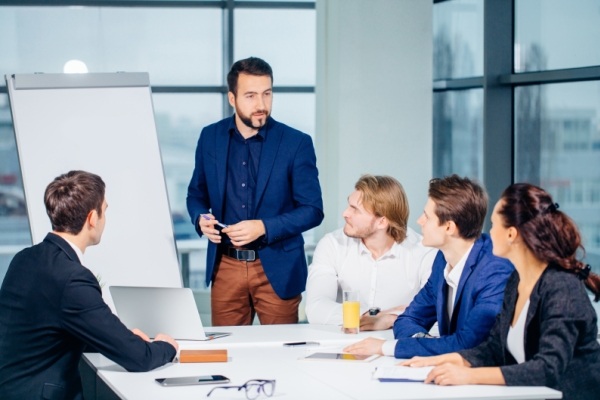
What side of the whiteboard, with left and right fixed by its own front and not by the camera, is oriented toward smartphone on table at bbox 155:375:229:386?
front

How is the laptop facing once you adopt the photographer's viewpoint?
facing away from the viewer and to the right of the viewer

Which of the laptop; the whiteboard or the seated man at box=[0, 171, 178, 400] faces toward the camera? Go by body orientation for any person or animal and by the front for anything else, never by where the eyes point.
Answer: the whiteboard

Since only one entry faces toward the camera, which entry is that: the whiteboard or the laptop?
the whiteboard

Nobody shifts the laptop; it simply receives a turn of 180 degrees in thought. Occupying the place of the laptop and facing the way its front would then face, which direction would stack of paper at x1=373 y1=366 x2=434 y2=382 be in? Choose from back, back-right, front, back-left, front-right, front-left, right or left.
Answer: left

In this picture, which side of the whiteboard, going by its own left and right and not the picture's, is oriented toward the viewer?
front

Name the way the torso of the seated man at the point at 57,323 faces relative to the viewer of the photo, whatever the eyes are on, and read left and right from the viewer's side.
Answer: facing away from the viewer and to the right of the viewer

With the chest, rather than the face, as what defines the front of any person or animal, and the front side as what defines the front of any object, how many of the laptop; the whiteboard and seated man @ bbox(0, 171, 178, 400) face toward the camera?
1

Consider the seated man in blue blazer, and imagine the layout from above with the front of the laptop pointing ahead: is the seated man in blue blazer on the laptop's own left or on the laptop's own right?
on the laptop's own right

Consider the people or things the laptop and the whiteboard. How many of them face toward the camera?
1

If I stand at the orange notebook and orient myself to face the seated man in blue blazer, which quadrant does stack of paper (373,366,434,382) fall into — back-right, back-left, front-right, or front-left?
front-right

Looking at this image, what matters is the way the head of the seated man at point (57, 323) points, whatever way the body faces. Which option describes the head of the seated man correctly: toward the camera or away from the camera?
away from the camera

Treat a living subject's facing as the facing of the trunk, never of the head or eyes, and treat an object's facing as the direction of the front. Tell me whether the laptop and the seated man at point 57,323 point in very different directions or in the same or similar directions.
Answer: same or similar directions

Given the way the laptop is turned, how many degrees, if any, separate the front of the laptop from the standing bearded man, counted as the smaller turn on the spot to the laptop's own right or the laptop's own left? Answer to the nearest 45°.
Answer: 0° — it already faces them
